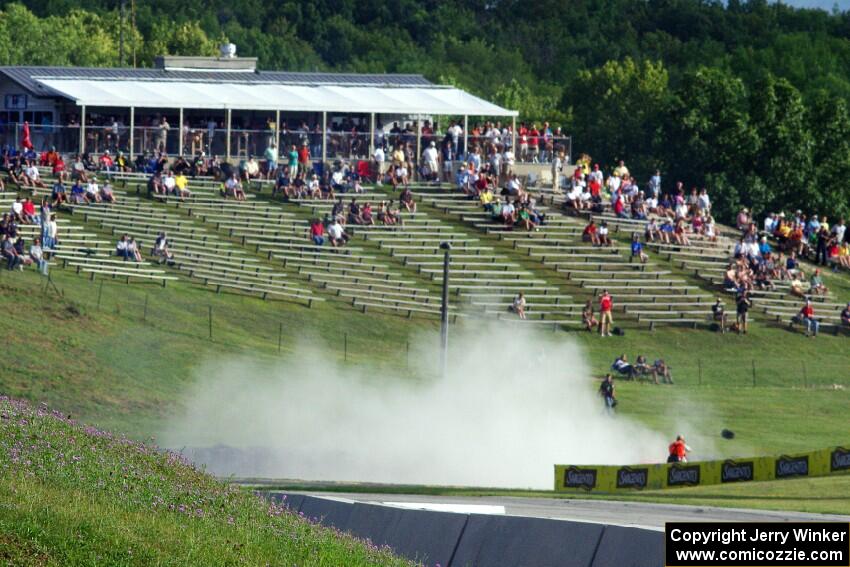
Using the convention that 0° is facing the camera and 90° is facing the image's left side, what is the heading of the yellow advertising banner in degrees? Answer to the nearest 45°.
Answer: approximately 0°

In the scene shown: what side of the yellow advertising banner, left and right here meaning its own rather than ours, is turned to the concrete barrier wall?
front

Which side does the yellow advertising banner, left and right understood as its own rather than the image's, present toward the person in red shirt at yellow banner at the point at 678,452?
back

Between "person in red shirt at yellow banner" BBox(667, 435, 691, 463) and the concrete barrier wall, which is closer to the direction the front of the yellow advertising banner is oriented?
the concrete barrier wall
